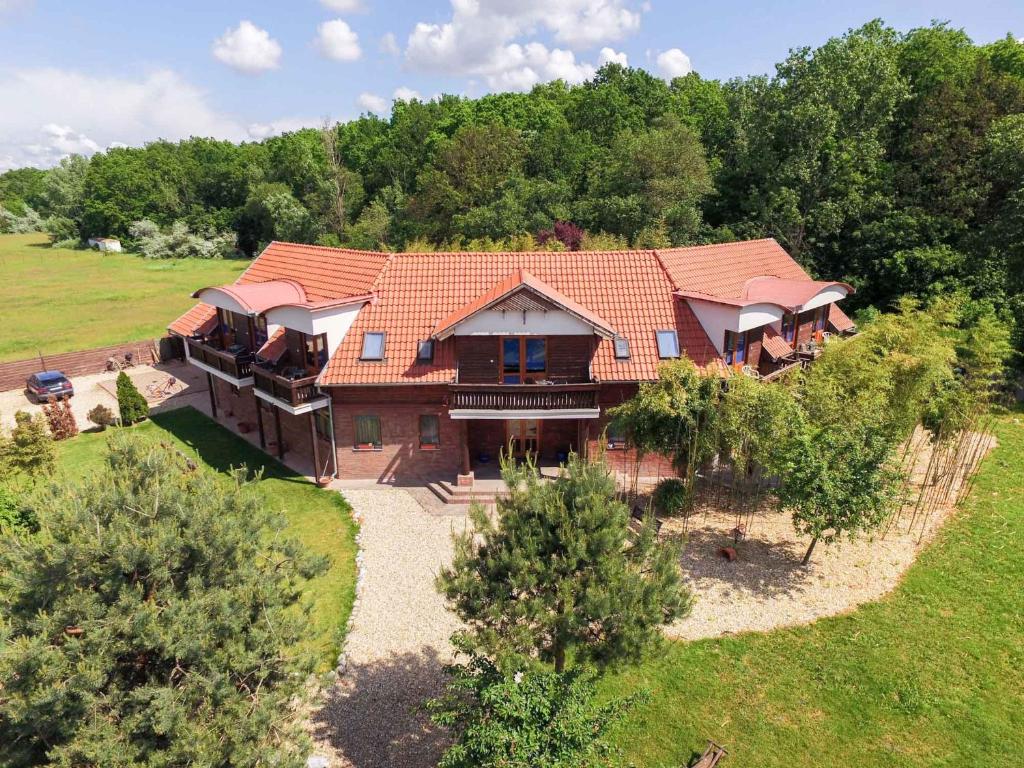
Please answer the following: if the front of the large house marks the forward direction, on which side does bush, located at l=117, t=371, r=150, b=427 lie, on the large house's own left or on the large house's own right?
on the large house's own right

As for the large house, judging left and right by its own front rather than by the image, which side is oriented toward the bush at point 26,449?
right

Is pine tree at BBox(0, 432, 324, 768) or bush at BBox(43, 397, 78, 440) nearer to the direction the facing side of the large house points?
the pine tree

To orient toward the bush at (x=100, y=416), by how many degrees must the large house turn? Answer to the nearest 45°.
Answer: approximately 90° to its right

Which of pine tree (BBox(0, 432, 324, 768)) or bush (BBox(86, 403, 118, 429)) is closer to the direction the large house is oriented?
the pine tree

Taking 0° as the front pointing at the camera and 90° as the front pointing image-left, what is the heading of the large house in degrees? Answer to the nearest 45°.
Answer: approximately 0°

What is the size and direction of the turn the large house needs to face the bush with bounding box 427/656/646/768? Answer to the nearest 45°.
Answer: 0° — it already faces it

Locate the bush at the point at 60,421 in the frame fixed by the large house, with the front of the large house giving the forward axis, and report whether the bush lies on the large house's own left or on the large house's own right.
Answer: on the large house's own right

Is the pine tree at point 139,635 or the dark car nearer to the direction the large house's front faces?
the pine tree
